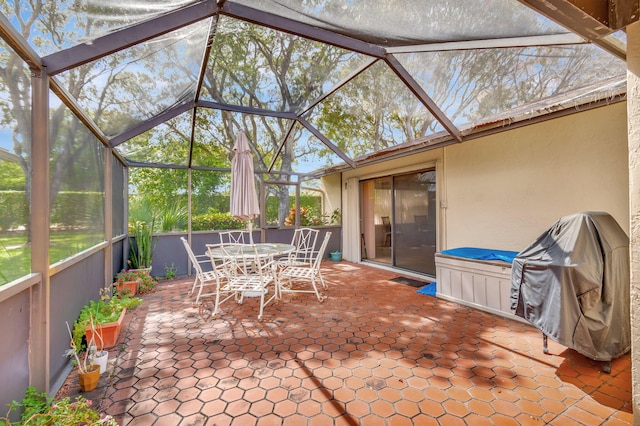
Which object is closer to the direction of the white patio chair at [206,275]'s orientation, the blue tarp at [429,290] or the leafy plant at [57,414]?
the blue tarp

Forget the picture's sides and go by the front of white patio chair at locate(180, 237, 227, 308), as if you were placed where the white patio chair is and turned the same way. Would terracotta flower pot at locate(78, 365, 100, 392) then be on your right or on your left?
on your right

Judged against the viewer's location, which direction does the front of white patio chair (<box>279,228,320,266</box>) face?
facing the viewer and to the left of the viewer

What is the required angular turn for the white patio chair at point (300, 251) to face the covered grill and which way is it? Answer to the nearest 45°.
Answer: approximately 90° to its left

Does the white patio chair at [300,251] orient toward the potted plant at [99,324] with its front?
yes

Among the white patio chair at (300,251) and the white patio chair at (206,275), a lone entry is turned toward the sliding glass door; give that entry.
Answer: the white patio chair at (206,275)

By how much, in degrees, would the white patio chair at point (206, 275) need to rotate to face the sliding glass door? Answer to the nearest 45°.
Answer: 0° — it already faces it

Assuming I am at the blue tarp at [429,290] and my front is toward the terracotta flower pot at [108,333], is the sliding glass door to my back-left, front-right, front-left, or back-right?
back-right

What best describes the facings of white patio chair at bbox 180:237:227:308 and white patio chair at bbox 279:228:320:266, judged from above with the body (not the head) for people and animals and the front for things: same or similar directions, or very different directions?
very different directions

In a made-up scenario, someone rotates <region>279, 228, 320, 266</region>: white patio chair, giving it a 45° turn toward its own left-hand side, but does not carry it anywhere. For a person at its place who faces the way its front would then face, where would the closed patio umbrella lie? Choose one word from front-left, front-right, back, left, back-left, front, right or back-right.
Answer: front-right

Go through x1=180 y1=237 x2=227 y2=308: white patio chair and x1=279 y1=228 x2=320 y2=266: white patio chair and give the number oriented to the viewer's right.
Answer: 1

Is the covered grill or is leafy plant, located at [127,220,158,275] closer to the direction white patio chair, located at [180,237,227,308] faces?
the covered grill

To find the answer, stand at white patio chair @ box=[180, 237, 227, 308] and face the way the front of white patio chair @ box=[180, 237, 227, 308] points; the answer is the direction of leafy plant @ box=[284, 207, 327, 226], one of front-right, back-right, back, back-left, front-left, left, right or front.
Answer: front-left

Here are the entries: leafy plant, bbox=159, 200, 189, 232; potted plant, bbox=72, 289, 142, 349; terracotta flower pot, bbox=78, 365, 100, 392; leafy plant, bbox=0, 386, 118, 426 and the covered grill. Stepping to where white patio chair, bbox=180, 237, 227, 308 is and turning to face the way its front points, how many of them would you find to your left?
1

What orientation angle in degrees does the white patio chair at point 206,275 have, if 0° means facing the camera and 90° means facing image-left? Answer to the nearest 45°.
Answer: approximately 270°

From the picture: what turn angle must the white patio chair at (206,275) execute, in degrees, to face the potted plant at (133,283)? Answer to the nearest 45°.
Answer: approximately 135° to its left

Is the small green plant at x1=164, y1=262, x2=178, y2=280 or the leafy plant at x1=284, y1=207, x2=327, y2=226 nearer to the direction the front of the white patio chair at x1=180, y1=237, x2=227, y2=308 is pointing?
the leafy plant
